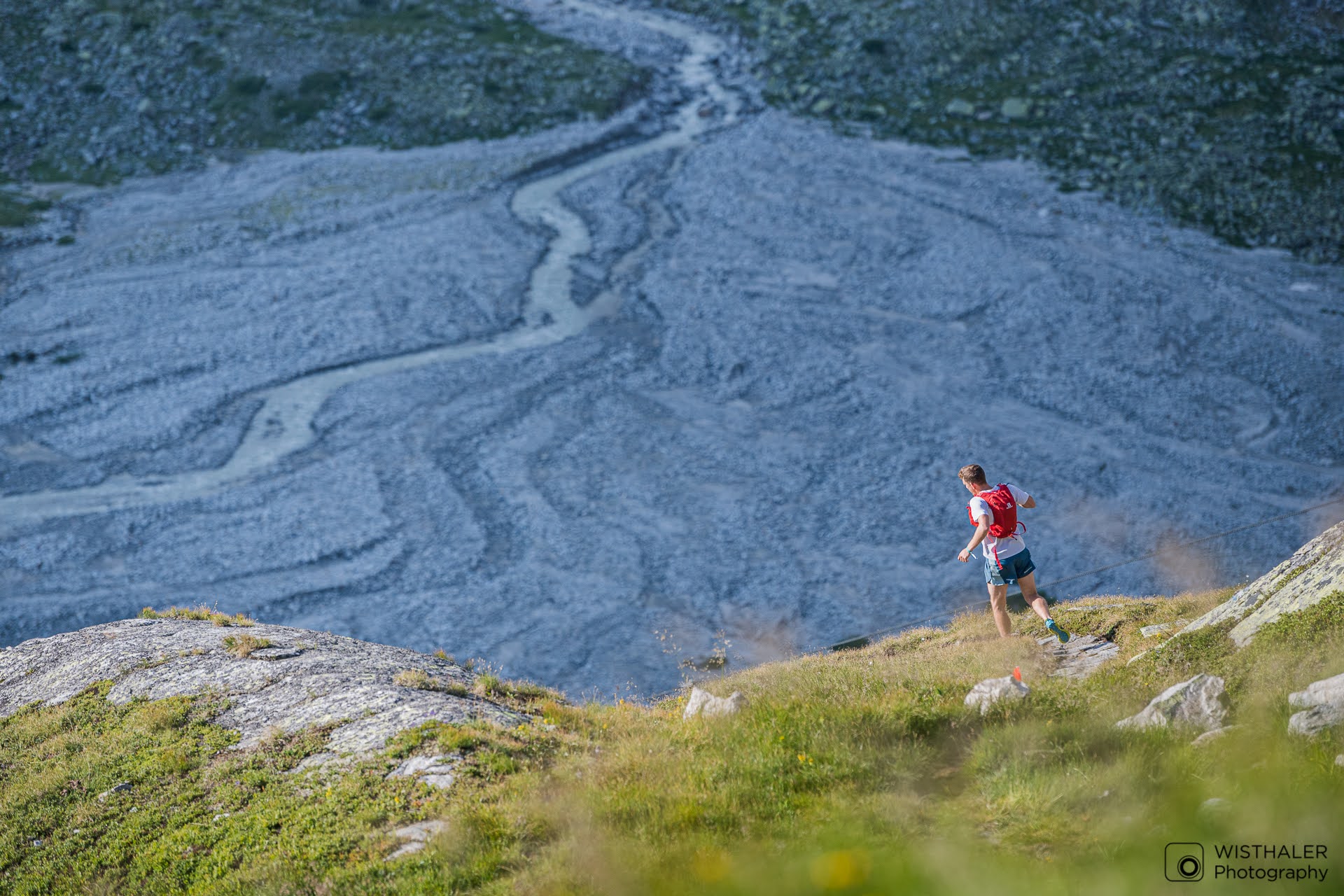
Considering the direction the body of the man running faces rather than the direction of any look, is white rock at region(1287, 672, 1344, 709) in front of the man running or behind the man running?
behind

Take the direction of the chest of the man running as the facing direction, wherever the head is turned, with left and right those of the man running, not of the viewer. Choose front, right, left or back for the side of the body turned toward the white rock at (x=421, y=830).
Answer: left

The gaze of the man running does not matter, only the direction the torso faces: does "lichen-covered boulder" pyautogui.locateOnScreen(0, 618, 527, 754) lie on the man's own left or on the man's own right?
on the man's own left

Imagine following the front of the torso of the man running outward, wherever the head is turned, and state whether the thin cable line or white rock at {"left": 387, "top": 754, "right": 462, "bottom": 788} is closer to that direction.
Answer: the thin cable line

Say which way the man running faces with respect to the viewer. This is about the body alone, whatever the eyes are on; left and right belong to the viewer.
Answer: facing away from the viewer and to the left of the viewer

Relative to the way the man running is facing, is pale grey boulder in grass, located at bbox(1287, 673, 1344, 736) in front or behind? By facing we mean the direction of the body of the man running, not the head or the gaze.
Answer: behind

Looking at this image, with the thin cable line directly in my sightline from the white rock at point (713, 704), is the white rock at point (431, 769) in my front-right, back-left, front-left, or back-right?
back-left

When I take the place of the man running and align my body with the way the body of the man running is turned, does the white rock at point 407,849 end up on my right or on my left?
on my left

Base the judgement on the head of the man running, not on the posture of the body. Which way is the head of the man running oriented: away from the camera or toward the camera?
away from the camera

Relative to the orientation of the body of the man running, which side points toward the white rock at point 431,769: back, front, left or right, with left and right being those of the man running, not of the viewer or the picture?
left
